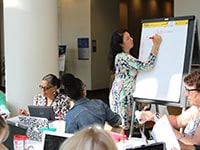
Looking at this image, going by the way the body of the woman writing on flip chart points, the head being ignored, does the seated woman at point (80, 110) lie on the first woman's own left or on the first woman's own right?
on the first woman's own right

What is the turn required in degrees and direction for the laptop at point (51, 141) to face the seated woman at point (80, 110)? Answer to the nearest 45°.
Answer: approximately 180°

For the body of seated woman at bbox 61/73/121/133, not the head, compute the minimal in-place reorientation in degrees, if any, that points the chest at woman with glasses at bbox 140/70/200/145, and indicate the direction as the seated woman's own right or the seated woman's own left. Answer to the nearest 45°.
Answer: approximately 45° to the seated woman's own right

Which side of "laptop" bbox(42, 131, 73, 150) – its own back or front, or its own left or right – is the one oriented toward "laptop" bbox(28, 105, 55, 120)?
back

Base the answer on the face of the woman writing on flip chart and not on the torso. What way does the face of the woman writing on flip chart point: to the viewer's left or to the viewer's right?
to the viewer's right

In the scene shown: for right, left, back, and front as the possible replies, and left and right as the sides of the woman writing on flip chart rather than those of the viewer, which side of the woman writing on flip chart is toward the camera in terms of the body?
right
